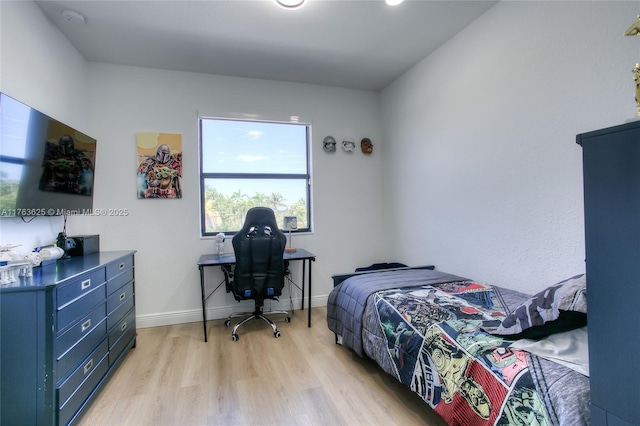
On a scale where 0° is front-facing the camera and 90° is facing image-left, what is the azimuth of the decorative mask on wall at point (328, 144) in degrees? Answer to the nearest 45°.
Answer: approximately 0°

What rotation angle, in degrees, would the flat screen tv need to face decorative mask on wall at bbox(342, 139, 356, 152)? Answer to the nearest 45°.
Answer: approximately 45° to its left

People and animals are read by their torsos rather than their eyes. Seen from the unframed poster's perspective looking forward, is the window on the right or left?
on its left

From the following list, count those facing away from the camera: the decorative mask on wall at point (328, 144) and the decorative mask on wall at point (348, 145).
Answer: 0

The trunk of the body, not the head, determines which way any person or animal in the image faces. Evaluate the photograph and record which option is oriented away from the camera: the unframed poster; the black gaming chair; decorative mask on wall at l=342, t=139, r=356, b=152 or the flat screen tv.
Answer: the black gaming chair

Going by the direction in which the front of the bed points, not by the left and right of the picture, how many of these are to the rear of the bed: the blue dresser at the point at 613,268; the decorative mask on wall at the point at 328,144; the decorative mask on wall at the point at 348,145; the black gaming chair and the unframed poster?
1

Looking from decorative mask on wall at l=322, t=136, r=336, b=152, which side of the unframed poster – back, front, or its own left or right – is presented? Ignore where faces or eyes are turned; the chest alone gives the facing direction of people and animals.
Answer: left

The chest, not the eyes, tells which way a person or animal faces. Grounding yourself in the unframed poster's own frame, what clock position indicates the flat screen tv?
The flat screen tv is roughly at 1 o'clock from the unframed poster.

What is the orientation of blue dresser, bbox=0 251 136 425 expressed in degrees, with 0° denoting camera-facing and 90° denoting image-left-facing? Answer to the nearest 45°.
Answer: approximately 315°

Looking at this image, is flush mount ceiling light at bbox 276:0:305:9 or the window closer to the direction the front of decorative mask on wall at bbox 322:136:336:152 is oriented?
the flush mount ceiling light

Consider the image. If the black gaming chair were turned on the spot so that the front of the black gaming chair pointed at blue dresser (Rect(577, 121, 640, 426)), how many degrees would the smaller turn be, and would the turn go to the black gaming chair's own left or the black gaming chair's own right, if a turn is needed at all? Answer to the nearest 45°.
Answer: approximately 135° to the black gaming chair's own right

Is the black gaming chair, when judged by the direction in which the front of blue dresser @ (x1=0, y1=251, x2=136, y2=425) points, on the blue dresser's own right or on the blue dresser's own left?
on the blue dresser's own left

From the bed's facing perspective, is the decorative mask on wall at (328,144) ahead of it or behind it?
ahead

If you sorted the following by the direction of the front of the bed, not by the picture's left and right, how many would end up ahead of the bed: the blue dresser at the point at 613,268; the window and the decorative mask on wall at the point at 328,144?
2

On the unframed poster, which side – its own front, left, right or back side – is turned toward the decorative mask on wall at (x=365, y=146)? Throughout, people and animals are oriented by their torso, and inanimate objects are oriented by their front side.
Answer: left

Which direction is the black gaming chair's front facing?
away from the camera

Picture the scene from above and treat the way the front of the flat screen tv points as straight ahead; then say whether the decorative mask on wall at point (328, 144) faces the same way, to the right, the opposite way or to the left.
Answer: to the right

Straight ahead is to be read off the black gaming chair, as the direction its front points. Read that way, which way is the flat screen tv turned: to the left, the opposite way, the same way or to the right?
to the right
